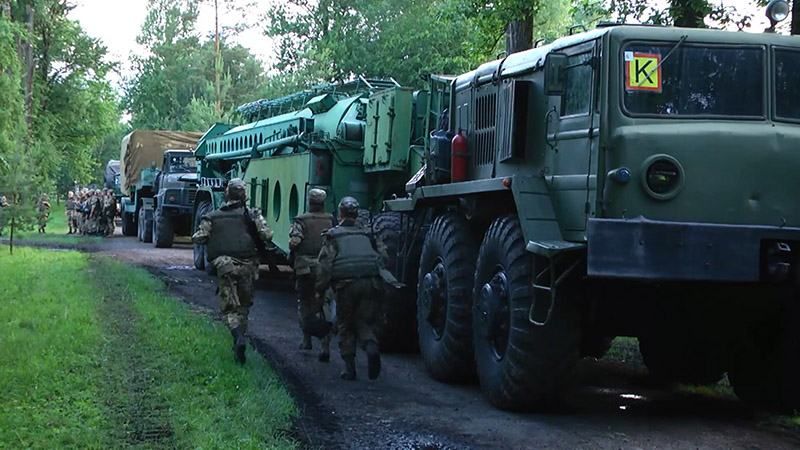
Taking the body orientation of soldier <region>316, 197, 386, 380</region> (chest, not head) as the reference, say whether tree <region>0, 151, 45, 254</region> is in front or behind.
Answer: in front

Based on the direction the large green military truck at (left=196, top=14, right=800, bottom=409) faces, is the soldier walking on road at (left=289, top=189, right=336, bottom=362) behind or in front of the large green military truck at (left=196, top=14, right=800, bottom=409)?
behind

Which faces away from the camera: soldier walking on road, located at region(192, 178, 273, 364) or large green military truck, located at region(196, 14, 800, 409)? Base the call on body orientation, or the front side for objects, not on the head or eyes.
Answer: the soldier walking on road

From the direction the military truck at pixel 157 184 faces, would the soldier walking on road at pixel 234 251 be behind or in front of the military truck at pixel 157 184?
in front

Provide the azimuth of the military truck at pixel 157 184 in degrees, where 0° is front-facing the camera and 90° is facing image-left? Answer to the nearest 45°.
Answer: approximately 315°

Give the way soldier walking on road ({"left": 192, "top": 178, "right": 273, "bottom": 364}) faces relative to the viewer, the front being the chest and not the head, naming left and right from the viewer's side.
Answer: facing away from the viewer

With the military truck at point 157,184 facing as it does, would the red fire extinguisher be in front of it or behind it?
in front

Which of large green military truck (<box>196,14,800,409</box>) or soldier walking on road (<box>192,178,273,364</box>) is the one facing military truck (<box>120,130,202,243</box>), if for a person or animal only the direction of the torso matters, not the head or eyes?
the soldier walking on road

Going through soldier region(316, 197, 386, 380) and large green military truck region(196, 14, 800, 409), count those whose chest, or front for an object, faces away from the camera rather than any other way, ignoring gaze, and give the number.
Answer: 1

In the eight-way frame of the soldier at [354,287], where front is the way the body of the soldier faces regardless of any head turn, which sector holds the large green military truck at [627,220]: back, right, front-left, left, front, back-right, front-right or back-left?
back-right

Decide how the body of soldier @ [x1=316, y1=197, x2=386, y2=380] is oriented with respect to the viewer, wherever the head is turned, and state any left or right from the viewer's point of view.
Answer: facing away from the viewer

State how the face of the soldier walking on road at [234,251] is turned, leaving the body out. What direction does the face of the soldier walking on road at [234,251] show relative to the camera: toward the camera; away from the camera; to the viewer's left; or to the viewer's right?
away from the camera

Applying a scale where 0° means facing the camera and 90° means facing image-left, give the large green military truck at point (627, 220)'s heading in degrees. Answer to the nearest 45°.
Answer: approximately 315°

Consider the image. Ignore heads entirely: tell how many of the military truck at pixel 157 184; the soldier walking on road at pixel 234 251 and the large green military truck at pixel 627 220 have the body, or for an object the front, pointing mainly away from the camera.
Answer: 1
